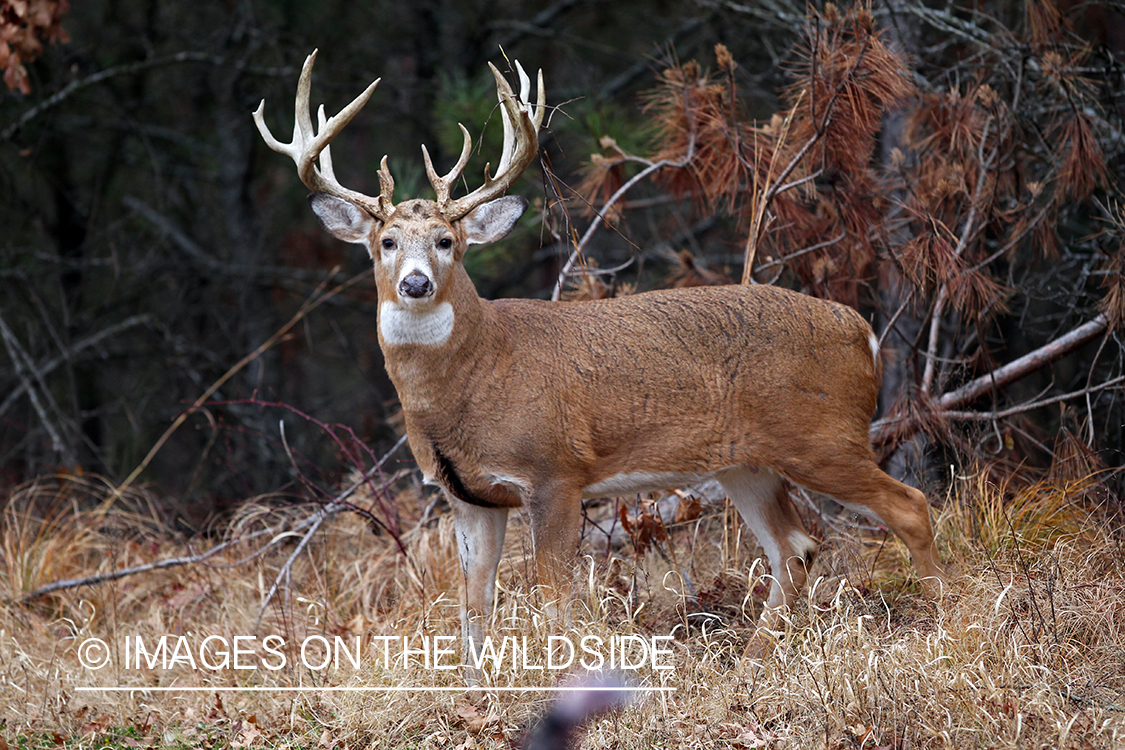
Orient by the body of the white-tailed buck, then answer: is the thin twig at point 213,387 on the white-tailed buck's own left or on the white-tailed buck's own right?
on the white-tailed buck's own right

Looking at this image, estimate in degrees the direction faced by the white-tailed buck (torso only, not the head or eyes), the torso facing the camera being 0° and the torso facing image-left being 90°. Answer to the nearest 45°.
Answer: approximately 90°
